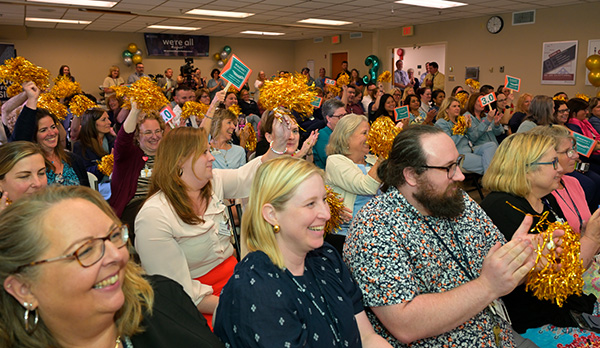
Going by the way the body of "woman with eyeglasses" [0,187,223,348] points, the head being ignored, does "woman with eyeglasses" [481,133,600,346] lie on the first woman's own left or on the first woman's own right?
on the first woman's own left

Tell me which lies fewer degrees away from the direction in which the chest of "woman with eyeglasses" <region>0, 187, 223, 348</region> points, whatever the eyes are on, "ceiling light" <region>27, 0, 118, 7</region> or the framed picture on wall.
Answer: the framed picture on wall

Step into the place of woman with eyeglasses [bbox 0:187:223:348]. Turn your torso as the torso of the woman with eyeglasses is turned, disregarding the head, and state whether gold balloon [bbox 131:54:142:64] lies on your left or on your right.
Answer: on your left

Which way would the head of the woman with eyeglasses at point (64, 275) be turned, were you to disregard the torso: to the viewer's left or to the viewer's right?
to the viewer's right

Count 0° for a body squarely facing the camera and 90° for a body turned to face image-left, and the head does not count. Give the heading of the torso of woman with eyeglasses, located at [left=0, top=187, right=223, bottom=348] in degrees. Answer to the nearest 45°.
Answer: approximately 315°

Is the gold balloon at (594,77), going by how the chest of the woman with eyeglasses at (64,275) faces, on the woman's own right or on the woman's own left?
on the woman's own left

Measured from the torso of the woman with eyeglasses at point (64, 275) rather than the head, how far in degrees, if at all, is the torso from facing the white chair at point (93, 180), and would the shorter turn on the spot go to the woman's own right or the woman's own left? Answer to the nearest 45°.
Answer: approximately 135° to the woman's own left

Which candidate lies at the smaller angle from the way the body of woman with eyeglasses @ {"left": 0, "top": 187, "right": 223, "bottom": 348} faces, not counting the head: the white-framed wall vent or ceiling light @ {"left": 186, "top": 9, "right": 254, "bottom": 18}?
the white-framed wall vent
